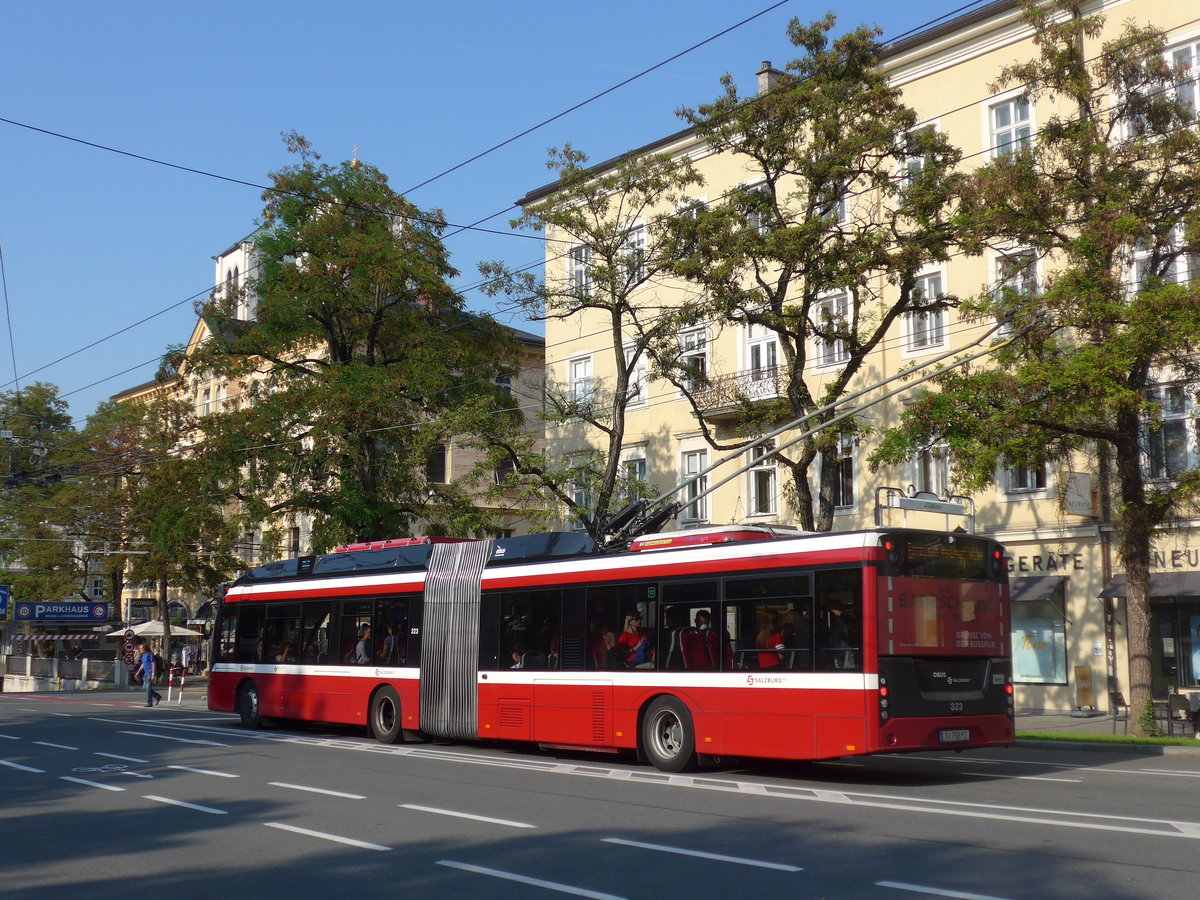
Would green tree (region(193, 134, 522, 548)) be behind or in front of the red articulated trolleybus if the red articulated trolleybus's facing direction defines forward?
in front

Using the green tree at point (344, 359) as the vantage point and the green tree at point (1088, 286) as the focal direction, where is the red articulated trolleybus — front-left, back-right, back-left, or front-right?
front-right

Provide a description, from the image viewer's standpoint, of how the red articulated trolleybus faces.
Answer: facing away from the viewer and to the left of the viewer

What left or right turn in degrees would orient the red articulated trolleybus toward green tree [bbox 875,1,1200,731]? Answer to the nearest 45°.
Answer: approximately 90° to its right

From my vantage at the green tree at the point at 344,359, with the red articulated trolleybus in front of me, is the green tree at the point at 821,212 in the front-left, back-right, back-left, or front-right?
front-left

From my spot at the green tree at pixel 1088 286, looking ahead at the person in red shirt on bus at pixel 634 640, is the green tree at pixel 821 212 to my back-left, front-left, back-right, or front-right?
front-right
